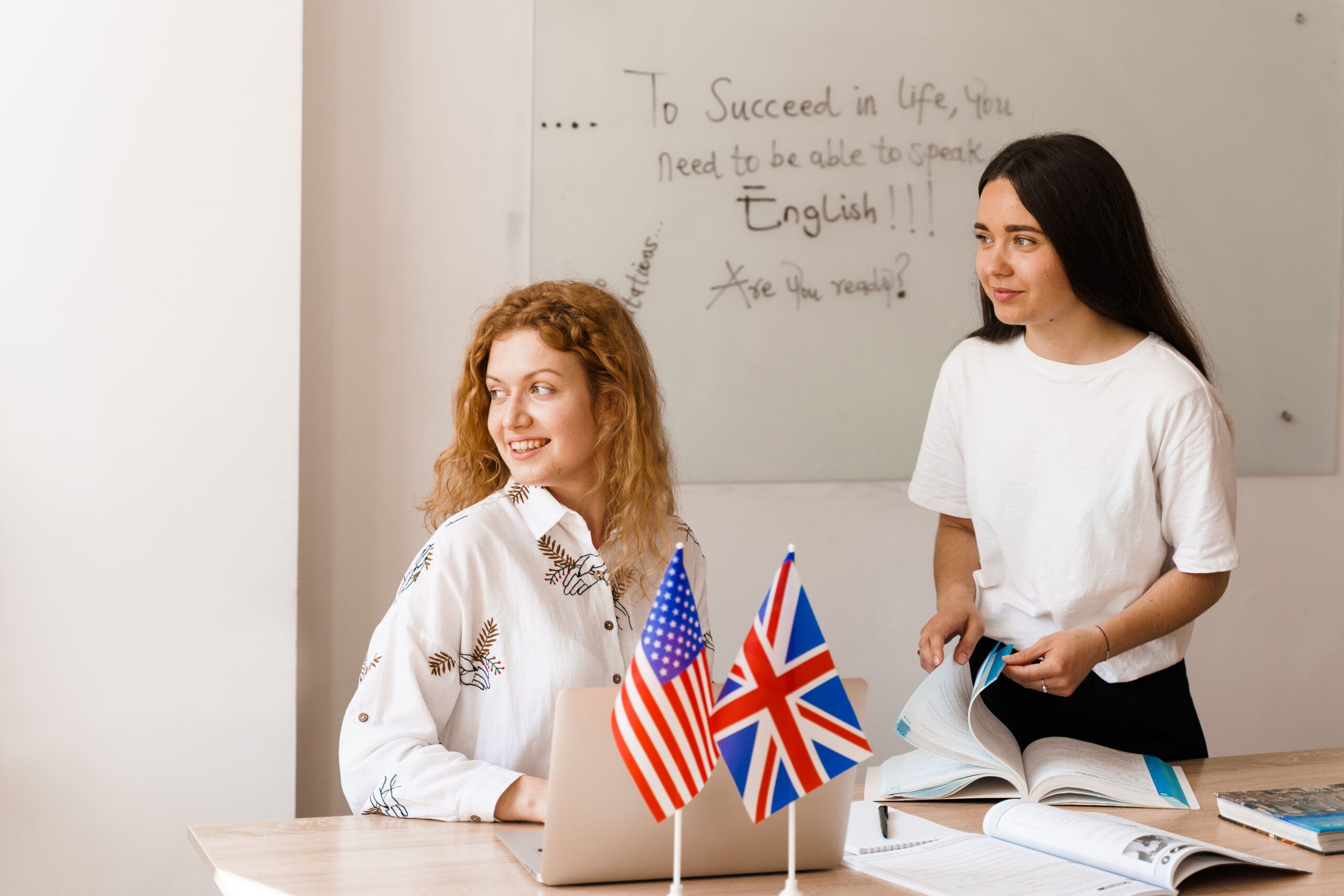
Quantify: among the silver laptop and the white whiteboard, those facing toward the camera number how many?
1

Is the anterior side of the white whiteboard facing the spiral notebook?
yes

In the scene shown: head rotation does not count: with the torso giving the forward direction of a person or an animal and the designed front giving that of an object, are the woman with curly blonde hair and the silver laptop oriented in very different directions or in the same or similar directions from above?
very different directions

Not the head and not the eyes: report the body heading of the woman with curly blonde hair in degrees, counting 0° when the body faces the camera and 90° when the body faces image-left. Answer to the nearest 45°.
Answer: approximately 315°
